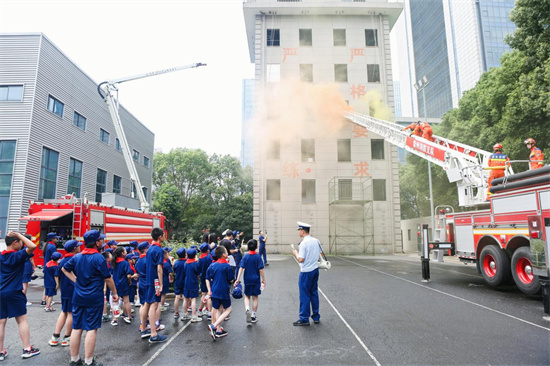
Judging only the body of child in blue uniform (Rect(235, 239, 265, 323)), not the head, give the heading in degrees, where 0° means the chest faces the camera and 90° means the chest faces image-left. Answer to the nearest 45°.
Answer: approximately 180°

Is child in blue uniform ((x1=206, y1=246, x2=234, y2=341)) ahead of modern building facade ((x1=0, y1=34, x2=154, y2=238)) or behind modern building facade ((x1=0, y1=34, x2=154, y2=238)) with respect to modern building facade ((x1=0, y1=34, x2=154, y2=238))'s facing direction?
ahead

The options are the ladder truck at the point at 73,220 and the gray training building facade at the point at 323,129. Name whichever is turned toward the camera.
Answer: the gray training building facade

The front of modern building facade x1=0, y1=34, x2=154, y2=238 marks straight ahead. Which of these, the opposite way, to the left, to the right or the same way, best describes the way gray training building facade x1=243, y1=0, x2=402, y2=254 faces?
to the right

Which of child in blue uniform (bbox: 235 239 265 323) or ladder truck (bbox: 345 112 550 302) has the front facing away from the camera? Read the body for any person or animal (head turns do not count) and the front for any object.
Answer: the child in blue uniform

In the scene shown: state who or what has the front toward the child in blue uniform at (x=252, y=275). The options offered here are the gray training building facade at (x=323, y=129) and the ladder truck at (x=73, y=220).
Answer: the gray training building facade

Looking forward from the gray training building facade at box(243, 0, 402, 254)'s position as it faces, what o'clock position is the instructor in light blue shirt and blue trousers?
The instructor in light blue shirt and blue trousers is roughly at 12 o'clock from the gray training building facade.

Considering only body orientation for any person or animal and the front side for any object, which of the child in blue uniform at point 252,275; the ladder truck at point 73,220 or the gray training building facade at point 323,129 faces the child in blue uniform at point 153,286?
the gray training building facade

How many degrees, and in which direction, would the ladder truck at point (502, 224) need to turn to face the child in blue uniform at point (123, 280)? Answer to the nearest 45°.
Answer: approximately 90° to its right

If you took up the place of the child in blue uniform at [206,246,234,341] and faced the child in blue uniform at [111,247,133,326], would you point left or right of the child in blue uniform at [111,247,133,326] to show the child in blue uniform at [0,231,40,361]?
left

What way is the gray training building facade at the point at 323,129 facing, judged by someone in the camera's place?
facing the viewer

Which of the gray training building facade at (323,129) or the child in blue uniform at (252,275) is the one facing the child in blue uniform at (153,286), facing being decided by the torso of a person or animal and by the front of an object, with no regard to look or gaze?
the gray training building facade

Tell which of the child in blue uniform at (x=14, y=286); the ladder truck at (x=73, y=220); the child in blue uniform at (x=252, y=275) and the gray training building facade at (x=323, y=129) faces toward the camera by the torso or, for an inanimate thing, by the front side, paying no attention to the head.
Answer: the gray training building facade

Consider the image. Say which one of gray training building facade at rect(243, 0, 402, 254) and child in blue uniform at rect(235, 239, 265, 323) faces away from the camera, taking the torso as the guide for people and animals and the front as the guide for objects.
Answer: the child in blue uniform

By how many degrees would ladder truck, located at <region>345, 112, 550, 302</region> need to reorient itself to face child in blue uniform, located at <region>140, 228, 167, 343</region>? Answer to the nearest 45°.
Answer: approximately 90° to its right

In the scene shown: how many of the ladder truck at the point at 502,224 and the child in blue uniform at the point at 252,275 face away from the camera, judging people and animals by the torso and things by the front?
1

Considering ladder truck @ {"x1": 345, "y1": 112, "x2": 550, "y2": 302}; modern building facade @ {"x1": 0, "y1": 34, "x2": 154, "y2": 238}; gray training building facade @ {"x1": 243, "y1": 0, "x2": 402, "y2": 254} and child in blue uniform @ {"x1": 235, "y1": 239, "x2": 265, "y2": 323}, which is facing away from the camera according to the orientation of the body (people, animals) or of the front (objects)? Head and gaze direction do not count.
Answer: the child in blue uniform

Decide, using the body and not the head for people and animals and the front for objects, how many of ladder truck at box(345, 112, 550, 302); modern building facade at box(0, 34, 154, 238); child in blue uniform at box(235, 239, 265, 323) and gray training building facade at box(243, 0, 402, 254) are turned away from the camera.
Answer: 1
